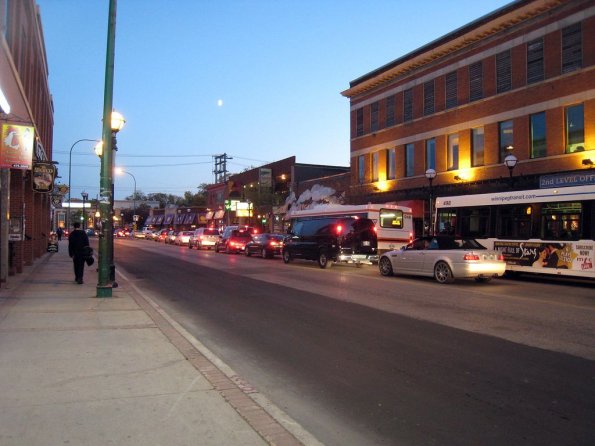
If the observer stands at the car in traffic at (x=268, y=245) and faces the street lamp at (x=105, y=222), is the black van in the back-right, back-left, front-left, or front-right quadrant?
front-left

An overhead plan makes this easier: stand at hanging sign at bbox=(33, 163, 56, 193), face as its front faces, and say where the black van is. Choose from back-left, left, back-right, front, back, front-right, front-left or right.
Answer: left

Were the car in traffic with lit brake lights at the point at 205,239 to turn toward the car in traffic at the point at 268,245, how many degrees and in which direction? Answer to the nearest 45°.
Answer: approximately 135° to its left

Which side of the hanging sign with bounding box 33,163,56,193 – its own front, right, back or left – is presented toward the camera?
front

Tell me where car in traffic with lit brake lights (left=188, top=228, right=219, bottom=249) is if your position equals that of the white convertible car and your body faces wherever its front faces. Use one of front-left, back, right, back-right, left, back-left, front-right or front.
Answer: front

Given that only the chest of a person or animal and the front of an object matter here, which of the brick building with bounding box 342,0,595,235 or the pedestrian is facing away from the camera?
the pedestrian

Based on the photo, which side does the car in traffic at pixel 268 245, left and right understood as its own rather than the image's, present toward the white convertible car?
back

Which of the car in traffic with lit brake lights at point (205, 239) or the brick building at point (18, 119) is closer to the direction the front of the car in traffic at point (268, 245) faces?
the car in traffic with lit brake lights

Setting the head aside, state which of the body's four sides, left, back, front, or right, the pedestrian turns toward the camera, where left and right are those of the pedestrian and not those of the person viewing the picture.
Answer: back

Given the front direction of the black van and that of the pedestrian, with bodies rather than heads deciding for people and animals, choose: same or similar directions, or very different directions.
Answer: same or similar directions

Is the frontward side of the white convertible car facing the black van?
yes

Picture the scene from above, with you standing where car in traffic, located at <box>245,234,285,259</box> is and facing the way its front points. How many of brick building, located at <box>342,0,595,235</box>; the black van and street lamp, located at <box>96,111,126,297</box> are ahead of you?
0

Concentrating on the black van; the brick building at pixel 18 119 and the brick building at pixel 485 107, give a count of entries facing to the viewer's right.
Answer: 1

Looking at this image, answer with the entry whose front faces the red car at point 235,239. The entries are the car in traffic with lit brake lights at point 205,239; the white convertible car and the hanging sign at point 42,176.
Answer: the white convertible car

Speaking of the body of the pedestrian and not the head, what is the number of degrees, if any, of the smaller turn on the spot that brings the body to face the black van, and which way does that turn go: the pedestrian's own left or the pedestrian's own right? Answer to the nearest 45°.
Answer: approximately 90° to the pedestrian's own right

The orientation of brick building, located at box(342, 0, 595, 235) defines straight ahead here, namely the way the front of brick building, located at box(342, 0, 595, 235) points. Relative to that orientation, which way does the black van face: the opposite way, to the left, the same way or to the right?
to the right

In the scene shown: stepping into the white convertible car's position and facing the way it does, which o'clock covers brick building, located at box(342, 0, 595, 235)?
The brick building is roughly at 2 o'clock from the white convertible car.

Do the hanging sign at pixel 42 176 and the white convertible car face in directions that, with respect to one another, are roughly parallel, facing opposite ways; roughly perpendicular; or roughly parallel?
roughly parallel, facing opposite ways

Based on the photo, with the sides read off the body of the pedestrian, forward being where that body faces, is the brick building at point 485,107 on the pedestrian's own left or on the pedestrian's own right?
on the pedestrian's own right

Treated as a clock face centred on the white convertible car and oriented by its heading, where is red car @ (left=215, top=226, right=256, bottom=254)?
The red car is roughly at 12 o'clock from the white convertible car.

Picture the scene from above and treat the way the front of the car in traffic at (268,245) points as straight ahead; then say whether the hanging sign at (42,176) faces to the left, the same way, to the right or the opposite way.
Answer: the opposite way

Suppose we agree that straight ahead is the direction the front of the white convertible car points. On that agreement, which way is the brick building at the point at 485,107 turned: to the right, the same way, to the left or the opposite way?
to the left

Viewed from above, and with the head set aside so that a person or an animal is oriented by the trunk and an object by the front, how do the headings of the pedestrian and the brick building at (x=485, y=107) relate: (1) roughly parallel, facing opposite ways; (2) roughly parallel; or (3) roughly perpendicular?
roughly perpendicular

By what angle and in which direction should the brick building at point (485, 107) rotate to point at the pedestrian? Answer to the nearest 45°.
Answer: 0° — it already faces them
